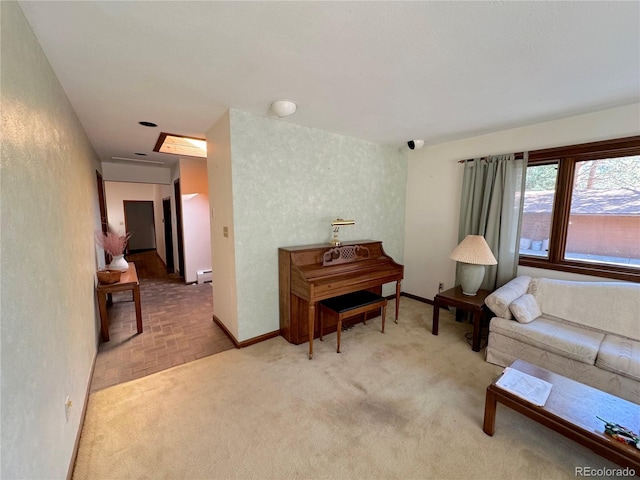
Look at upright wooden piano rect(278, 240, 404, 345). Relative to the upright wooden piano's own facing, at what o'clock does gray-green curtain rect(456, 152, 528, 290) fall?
The gray-green curtain is roughly at 10 o'clock from the upright wooden piano.

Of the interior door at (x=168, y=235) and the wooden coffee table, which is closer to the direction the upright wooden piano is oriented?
the wooden coffee table

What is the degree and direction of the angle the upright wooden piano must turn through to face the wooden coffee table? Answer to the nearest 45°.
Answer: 0° — it already faces it

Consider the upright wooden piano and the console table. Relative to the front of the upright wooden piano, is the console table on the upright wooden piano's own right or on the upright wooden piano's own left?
on the upright wooden piano's own right

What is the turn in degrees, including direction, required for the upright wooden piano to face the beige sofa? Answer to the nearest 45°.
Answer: approximately 45° to its left

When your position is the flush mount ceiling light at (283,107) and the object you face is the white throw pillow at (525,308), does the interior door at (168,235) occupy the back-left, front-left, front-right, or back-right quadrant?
back-left

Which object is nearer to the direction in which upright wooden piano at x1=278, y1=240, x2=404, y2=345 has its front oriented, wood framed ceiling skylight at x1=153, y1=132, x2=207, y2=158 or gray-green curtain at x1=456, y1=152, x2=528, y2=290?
the gray-green curtain

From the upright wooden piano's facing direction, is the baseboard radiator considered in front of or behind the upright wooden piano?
behind

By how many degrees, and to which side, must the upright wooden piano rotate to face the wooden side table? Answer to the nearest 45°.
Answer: approximately 45° to its left

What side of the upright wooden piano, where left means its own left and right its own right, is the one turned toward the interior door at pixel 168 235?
back

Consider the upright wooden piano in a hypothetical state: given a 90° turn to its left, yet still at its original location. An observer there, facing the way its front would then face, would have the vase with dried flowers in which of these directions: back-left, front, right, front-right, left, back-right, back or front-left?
back-left

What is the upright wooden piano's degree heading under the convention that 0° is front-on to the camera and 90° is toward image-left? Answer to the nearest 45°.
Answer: approximately 315°
